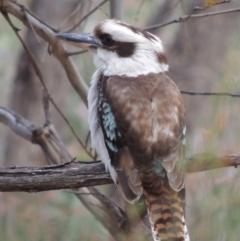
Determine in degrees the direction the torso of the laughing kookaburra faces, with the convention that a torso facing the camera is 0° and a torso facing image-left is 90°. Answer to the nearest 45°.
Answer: approximately 135°

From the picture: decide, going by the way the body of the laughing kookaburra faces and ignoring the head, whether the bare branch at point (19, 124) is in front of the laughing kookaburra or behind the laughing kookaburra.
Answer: in front
